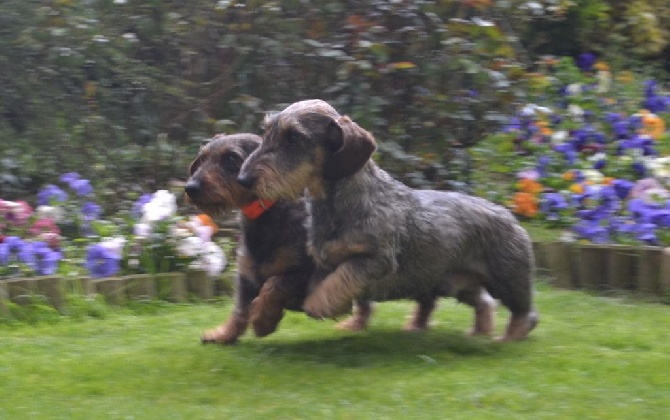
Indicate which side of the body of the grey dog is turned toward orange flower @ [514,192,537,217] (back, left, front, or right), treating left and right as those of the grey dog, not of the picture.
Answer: right

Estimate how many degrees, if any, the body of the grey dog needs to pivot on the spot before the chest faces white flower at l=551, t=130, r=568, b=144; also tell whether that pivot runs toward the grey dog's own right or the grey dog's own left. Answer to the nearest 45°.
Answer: approximately 90° to the grey dog's own right

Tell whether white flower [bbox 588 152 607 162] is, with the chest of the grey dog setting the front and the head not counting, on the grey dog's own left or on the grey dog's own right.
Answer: on the grey dog's own right

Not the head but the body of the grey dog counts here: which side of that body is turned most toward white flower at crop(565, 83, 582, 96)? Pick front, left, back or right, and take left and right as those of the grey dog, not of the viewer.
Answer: right

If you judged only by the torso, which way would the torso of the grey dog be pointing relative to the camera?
to the viewer's left

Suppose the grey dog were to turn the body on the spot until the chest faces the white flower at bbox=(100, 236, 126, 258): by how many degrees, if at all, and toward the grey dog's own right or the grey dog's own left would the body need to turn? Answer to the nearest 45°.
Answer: approximately 45° to the grey dog's own right

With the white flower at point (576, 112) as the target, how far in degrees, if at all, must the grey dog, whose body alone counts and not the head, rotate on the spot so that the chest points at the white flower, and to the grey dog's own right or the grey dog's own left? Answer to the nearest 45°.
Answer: approximately 90° to the grey dog's own right

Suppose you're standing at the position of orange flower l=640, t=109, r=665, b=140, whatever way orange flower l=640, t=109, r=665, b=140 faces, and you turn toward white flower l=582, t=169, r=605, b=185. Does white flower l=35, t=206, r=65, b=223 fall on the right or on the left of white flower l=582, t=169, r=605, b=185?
right
